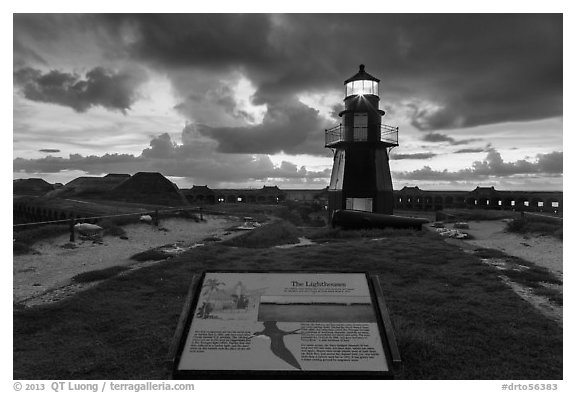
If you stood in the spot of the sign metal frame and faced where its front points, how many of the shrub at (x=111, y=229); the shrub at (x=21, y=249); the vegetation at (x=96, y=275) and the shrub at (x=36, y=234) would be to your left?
0

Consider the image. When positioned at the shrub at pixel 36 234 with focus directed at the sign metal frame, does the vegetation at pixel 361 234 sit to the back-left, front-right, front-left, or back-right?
front-left

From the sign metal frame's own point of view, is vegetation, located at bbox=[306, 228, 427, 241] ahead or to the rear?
to the rear

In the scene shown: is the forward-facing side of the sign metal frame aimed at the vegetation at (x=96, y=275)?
no

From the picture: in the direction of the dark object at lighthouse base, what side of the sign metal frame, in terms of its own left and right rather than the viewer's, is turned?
back

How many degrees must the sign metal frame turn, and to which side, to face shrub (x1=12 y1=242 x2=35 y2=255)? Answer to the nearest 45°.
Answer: approximately 135° to its right

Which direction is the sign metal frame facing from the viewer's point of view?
toward the camera

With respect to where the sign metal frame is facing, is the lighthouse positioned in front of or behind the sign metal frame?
behind

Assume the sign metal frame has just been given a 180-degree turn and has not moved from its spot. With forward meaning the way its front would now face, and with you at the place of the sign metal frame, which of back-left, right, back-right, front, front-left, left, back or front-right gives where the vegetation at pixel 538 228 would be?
front-right

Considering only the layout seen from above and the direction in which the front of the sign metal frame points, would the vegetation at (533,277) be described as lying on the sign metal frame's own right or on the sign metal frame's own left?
on the sign metal frame's own left

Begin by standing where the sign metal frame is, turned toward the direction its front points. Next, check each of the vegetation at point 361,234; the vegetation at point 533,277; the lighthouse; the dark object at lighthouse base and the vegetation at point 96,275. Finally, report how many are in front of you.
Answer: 0

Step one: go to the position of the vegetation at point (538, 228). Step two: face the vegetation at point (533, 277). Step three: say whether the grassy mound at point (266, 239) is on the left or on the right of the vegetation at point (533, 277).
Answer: right

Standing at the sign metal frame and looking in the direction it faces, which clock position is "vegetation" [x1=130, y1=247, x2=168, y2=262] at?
The vegetation is roughly at 5 o'clock from the sign metal frame.

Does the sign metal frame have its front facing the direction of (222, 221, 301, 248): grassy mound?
no
